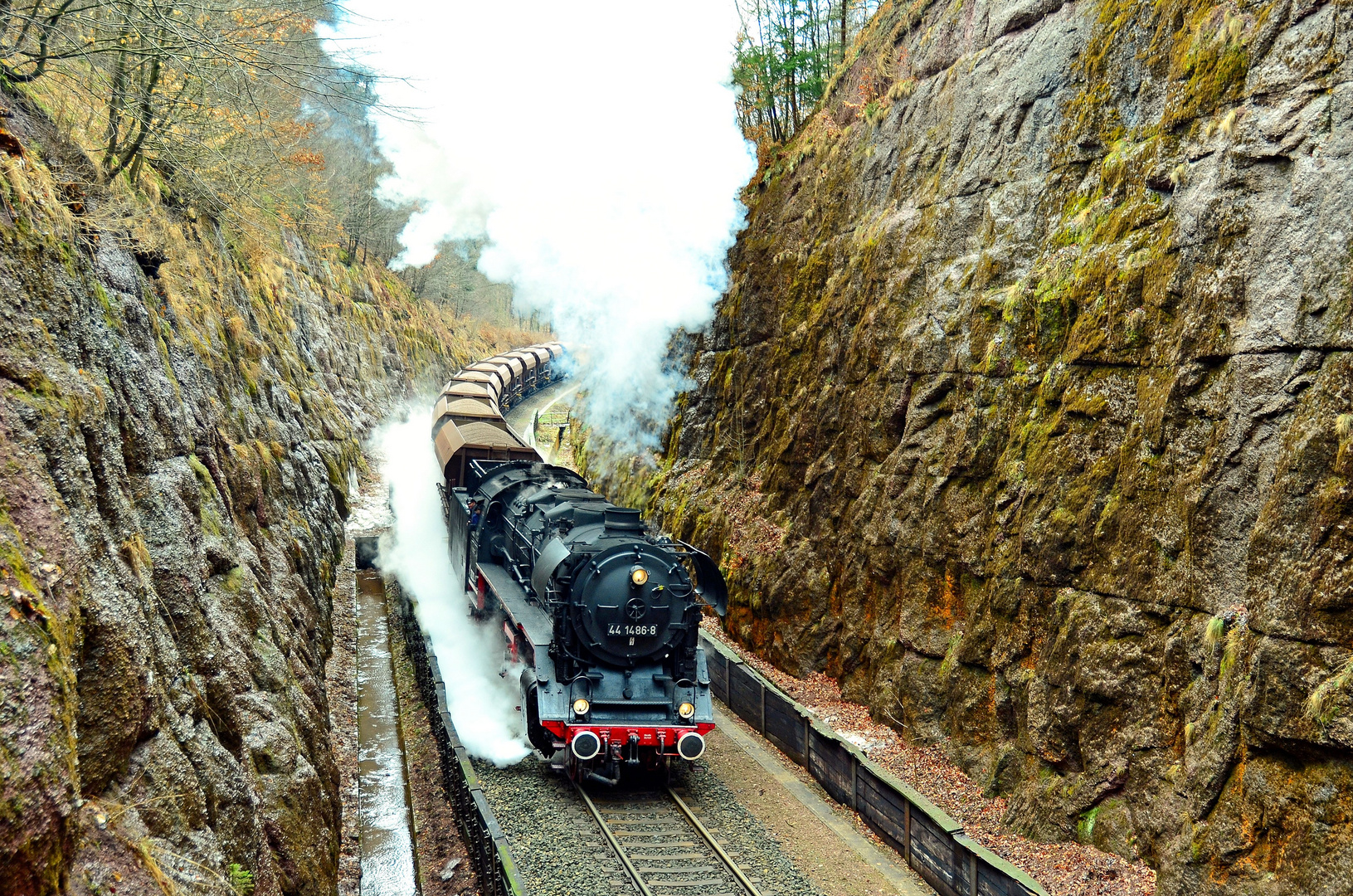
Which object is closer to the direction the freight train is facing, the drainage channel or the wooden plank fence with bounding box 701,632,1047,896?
the wooden plank fence

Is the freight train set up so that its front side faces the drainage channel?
no

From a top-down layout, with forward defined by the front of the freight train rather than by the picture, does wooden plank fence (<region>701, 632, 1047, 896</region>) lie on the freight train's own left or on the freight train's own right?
on the freight train's own left

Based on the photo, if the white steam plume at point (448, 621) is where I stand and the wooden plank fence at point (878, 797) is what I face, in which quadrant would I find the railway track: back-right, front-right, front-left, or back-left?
front-right

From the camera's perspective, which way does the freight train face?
toward the camera

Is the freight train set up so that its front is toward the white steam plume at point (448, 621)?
no

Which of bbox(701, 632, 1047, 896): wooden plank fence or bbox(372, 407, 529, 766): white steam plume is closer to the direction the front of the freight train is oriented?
the wooden plank fence
